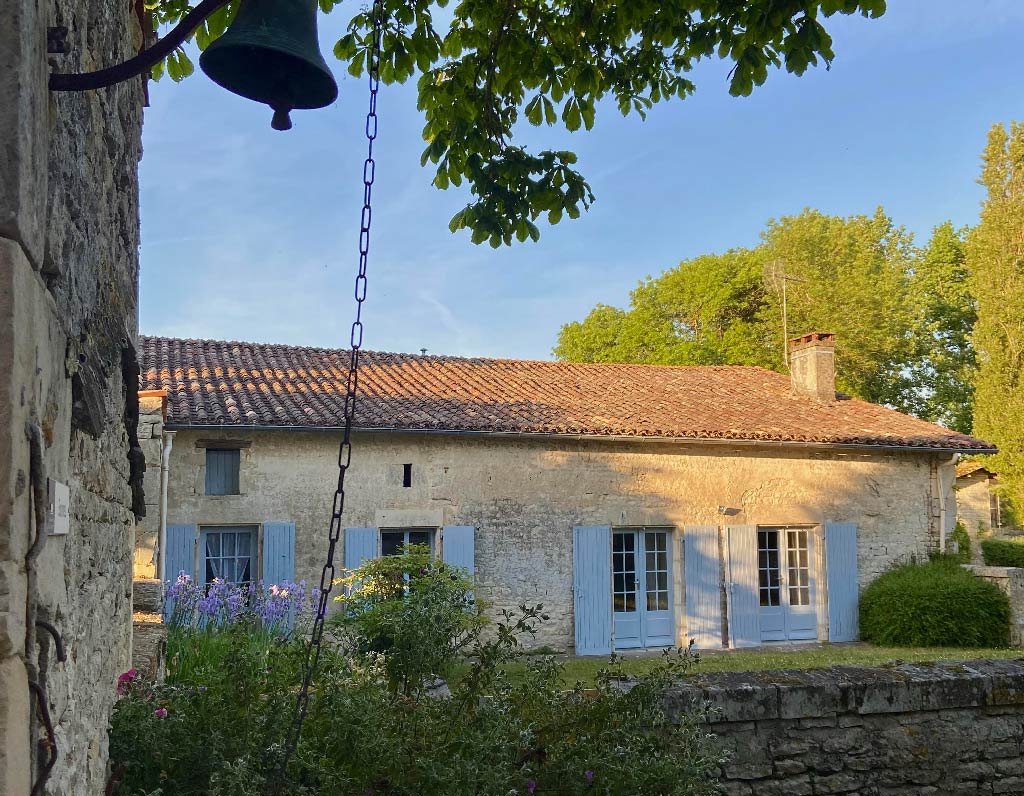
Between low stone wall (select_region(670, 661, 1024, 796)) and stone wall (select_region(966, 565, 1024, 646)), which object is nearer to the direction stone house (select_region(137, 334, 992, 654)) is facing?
the low stone wall

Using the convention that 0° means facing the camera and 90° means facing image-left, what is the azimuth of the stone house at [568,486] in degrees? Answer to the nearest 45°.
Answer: approximately 0°

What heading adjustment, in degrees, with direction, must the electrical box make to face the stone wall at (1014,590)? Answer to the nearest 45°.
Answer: approximately 90° to its left

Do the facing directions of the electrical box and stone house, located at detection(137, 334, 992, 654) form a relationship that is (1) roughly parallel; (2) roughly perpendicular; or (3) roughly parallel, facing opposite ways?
roughly perpendicular

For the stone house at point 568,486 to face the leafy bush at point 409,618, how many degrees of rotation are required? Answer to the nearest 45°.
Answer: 0° — it already faces it

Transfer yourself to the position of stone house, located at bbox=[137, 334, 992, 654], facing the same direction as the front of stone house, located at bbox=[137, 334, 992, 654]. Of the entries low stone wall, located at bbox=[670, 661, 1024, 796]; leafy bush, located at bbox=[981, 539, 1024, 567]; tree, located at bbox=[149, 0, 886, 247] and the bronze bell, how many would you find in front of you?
3

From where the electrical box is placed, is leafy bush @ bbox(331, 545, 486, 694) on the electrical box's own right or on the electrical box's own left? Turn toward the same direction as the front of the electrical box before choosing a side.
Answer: on the electrical box's own left

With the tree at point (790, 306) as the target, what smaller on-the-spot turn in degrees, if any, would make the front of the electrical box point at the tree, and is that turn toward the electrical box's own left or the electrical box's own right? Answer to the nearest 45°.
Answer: approximately 90° to the electrical box's own left

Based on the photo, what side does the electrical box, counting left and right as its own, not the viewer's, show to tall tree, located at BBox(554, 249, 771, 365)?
left

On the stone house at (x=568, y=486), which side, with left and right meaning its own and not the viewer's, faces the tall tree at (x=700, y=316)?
back
